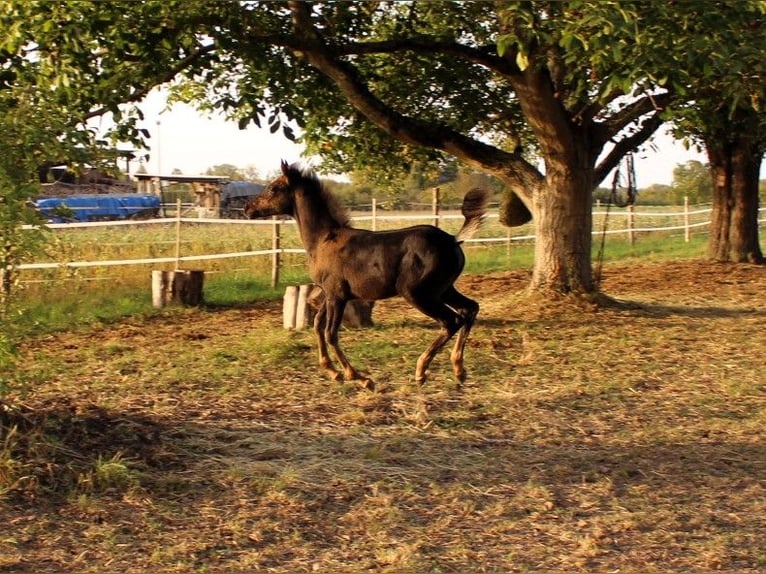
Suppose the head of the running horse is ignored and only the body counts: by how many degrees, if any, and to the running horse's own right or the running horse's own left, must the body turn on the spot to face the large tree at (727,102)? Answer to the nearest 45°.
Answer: approximately 135° to the running horse's own right

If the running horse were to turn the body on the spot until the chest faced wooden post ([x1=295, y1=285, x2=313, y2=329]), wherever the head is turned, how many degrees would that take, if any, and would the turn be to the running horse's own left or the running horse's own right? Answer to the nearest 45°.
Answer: approximately 90° to the running horse's own right

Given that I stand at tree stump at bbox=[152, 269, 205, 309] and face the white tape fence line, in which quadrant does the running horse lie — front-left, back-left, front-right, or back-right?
back-right

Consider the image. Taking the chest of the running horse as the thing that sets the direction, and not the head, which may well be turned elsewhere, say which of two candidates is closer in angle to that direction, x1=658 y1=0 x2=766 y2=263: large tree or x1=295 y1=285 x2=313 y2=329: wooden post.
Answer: the wooden post

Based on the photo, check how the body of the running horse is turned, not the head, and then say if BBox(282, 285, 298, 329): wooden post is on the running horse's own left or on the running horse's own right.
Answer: on the running horse's own right

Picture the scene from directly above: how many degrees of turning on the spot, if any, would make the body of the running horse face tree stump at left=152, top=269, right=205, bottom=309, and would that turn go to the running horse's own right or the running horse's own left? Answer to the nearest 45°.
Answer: approximately 45° to the running horse's own right

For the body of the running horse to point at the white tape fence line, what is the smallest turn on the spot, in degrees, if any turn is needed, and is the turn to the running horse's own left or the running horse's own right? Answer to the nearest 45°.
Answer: approximately 90° to the running horse's own right

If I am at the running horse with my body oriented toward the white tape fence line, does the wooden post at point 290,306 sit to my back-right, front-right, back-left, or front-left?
front-left

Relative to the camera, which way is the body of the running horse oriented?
to the viewer's left
